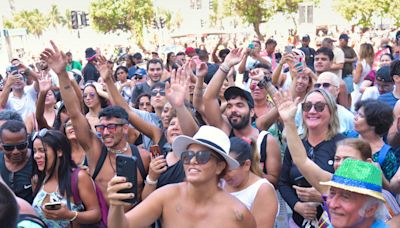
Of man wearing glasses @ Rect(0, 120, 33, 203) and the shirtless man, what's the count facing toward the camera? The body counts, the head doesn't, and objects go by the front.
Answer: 2

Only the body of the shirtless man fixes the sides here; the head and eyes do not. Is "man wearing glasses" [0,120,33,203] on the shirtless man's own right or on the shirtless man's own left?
on the shirtless man's own right

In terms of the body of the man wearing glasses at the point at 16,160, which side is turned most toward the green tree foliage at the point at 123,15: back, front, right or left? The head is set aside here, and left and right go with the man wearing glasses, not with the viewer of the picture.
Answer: back

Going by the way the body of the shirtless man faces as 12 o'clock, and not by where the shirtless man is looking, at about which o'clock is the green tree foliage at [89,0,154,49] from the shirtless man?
The green tree foliage is roughly at 6 o'clock from the shirtless man.

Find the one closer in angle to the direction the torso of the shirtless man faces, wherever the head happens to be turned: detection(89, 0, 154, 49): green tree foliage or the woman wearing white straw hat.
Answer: the woman wearing white straw hat

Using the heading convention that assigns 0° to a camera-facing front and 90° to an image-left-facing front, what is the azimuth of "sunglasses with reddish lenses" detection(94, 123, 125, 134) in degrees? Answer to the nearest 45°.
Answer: approximately 45°

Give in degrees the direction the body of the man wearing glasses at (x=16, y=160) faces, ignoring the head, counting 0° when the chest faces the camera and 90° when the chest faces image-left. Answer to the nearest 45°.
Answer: approximately 0°

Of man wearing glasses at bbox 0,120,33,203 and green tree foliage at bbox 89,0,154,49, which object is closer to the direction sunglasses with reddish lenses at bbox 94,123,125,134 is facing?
the man wearing glasses

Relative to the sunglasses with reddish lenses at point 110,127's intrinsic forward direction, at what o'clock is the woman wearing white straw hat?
The woman wearing white straw hat is roughly at 10 o'clock from the sunglasses with reddish lenses.

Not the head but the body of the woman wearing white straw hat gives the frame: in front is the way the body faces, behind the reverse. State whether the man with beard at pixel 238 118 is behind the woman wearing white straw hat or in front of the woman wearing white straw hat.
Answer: behind

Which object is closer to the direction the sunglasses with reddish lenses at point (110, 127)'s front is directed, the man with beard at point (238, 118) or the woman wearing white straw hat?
the woman wearing white straw hat
